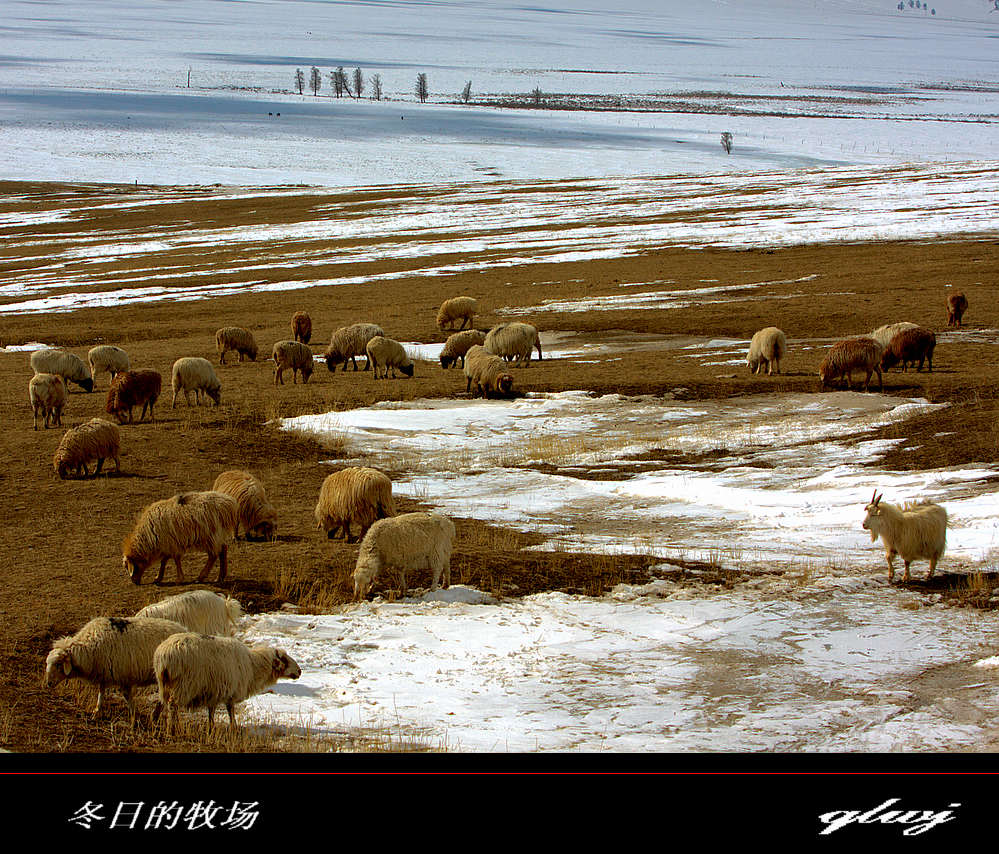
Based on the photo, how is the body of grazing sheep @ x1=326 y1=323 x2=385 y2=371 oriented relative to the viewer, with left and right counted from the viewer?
facing to the left of the viewer

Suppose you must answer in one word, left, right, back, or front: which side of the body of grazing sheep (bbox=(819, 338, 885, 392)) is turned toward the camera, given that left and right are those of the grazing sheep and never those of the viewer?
left

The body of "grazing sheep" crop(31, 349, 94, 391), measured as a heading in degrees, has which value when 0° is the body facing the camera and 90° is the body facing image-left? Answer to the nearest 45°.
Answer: approximately 270°

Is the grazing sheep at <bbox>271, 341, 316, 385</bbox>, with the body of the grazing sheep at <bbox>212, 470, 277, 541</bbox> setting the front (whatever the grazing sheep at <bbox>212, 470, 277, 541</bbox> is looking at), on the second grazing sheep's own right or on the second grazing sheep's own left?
on the second grazing sheep's own left

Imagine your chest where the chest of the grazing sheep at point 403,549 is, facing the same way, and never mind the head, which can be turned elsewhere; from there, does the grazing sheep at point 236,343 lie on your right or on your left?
on your right

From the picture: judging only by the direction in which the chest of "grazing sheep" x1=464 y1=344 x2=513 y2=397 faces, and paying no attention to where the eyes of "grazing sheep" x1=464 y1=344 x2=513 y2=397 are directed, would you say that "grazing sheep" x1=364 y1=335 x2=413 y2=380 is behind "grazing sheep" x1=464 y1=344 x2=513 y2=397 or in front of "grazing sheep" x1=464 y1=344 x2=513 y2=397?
behind

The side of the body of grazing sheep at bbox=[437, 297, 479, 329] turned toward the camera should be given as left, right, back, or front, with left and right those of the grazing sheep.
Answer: left

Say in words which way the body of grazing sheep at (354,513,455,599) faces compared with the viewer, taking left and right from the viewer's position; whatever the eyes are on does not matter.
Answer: facing to the left of the viewer

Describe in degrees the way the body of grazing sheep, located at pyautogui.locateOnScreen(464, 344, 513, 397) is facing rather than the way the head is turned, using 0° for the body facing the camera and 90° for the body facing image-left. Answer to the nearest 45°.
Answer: approximately 315°

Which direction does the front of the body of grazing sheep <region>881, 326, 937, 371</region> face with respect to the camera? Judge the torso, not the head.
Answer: to the viewer's left
